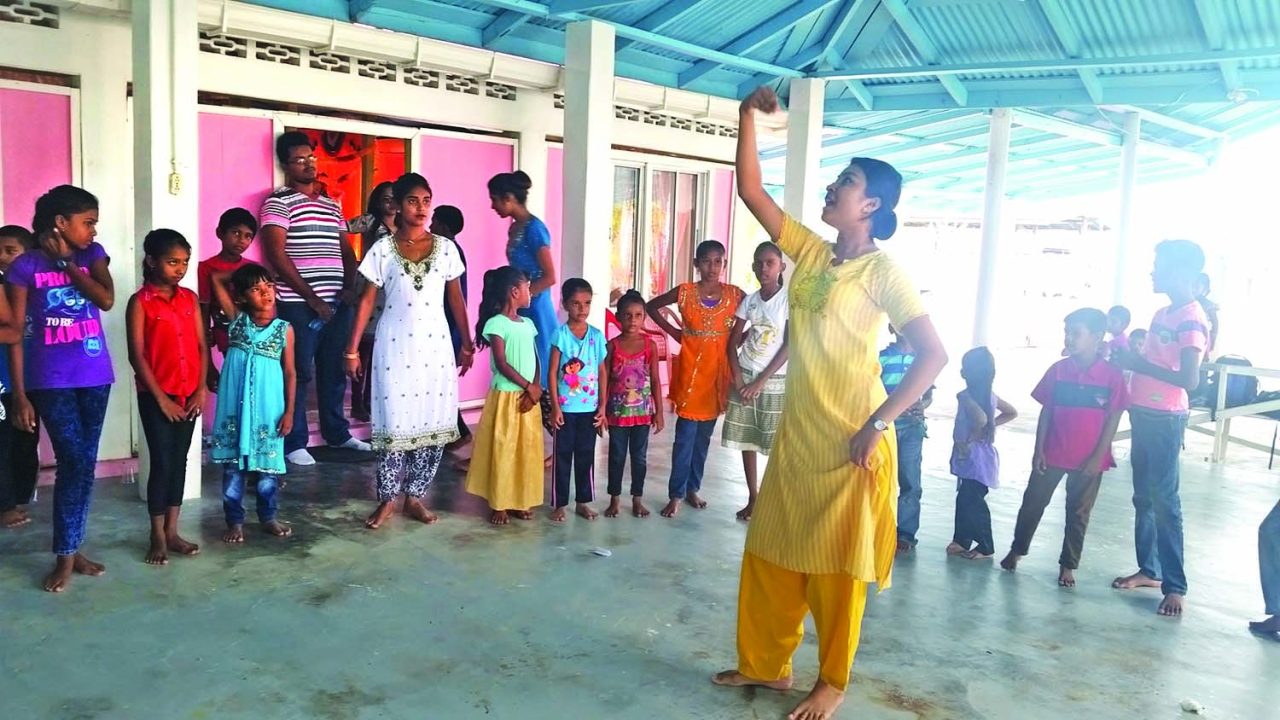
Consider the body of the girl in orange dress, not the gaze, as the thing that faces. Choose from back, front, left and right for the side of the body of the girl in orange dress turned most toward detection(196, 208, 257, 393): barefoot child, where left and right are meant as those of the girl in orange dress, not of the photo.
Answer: right

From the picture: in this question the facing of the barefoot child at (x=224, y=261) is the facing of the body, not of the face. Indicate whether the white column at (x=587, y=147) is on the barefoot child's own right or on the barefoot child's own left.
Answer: on the barefoot child's own left

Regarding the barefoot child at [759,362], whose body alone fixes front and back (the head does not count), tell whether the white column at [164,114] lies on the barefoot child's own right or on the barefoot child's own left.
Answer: on the barefoot child's own right

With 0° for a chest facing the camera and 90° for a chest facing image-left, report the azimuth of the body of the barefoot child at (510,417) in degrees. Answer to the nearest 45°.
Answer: approximately 315°

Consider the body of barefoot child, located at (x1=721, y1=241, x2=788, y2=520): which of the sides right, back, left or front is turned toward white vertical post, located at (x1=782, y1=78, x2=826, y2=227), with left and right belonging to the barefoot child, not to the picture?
back

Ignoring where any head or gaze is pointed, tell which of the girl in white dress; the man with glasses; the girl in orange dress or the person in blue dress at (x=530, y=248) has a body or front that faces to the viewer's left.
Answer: the person in blue dress

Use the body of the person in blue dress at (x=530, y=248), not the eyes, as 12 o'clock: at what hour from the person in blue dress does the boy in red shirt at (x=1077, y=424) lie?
The boy in red shirt is roughly at 7 o'clock from the person in blue dress.

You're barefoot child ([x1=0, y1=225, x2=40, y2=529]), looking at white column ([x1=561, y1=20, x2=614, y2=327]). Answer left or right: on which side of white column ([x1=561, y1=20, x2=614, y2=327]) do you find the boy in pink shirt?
right

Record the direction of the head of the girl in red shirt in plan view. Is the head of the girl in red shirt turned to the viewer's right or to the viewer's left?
to the viewer's right
